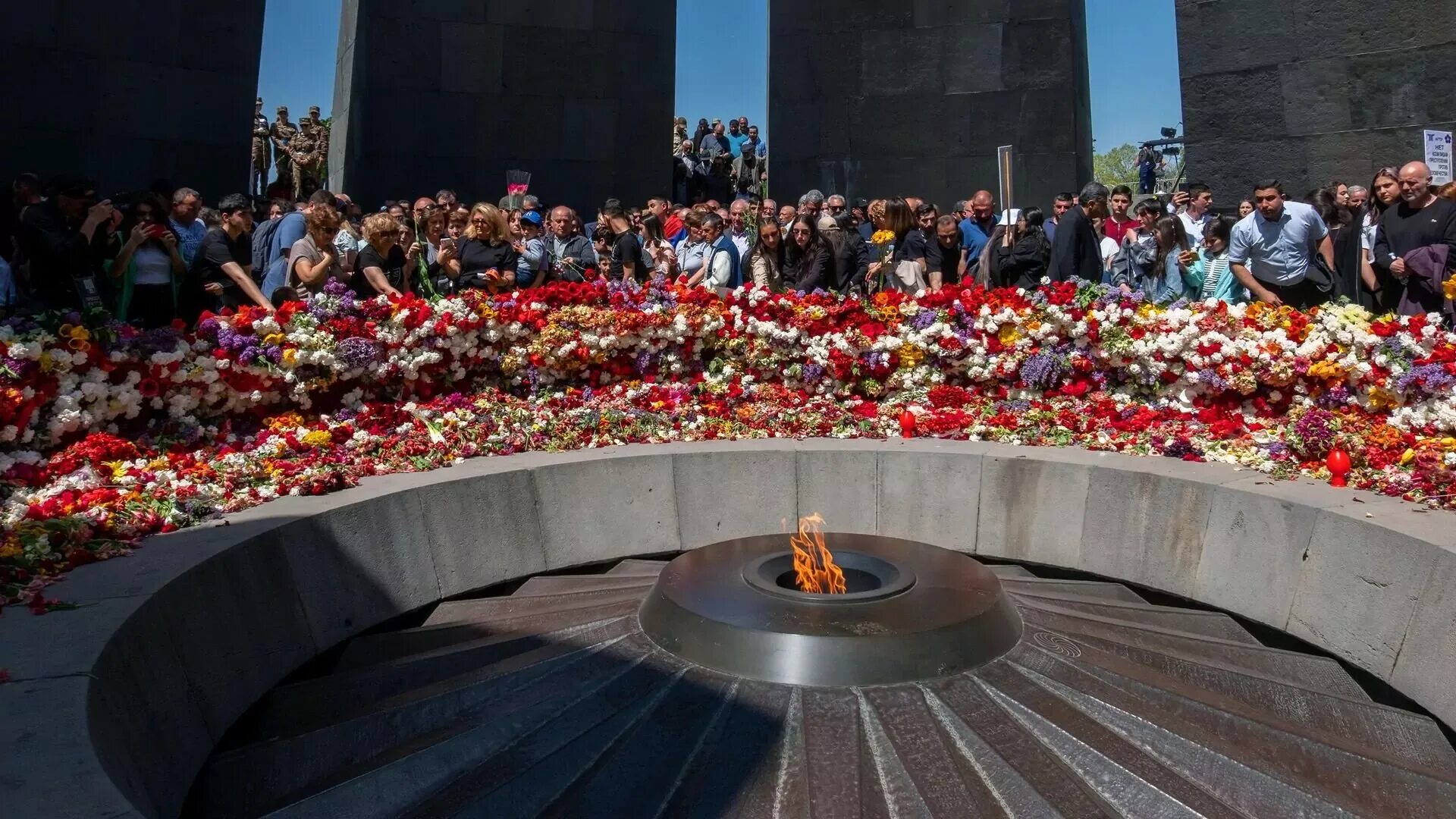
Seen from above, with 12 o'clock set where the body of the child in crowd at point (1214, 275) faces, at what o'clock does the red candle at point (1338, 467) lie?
The red candle is roughly at 10 o'clock from the child in crowd.

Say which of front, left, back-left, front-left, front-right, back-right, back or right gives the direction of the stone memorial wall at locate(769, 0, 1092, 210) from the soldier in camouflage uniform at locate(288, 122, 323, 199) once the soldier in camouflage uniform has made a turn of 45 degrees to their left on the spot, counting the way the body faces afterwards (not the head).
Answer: front

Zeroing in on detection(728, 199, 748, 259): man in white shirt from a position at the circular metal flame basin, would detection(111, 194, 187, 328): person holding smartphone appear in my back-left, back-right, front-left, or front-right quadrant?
front-left

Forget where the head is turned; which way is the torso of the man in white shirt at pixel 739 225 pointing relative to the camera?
toward the camera

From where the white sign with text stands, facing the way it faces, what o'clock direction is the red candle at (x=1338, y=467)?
The red candle is roughly at 12 o'clock from the white sign with text.

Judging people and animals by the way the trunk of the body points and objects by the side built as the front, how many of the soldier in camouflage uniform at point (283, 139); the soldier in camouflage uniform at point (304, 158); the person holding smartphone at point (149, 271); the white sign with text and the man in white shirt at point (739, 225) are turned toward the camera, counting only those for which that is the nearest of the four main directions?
5

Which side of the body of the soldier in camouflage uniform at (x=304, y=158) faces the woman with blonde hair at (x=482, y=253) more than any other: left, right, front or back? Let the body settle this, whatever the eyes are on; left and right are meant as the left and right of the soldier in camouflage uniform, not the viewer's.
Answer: front

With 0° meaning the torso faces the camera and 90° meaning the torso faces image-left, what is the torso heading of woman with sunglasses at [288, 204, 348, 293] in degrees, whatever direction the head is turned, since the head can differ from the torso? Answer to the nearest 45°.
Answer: approximately 315°

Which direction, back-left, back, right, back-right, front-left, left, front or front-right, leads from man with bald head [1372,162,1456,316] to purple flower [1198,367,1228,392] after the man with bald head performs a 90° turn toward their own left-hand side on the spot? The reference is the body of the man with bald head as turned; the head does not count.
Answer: right

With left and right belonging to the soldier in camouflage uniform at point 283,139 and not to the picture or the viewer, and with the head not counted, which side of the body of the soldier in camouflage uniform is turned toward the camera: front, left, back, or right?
front

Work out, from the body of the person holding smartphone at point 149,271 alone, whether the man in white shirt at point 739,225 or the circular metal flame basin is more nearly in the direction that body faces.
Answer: the circular metal flame basin

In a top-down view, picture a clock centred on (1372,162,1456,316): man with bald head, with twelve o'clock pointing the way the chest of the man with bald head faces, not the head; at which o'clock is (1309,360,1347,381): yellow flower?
The yellow flower is roughly at 11 o'clock from the man with bald head.

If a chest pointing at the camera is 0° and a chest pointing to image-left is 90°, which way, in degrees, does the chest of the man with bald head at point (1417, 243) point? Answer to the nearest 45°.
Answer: approximately 45°

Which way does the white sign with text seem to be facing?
toward the camera

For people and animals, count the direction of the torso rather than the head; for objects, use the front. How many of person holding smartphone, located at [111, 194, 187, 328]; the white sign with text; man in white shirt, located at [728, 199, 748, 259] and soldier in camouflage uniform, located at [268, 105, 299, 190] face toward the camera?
4

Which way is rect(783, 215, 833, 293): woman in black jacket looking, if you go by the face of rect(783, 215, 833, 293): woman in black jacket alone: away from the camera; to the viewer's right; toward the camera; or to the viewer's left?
toward the camera

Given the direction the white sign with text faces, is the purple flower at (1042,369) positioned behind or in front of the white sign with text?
in front
